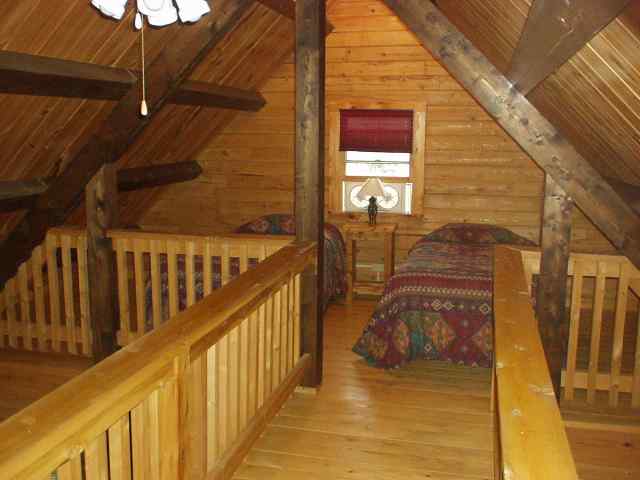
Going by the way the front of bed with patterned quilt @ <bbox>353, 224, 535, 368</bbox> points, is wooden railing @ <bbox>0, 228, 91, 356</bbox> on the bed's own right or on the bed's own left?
on the bed's own right

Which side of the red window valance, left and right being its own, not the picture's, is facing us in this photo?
front

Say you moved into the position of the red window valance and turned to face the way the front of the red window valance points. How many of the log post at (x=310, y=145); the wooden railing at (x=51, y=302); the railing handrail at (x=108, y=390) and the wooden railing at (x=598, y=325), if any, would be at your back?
0

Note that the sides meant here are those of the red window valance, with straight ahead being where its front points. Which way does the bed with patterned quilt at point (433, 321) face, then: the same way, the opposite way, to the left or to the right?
the same way

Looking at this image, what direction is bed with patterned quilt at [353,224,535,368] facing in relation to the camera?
toward the camera

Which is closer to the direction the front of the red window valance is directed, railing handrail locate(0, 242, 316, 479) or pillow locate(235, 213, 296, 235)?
the railing handrail

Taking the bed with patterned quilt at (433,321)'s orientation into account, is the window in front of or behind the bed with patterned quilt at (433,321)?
behind

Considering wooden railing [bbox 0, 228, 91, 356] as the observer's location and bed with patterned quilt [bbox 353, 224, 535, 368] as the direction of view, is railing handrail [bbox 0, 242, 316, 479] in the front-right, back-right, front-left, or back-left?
front-right

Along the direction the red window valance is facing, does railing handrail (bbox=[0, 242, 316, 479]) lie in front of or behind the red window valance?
in front

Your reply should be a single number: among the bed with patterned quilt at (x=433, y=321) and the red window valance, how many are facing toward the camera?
2
